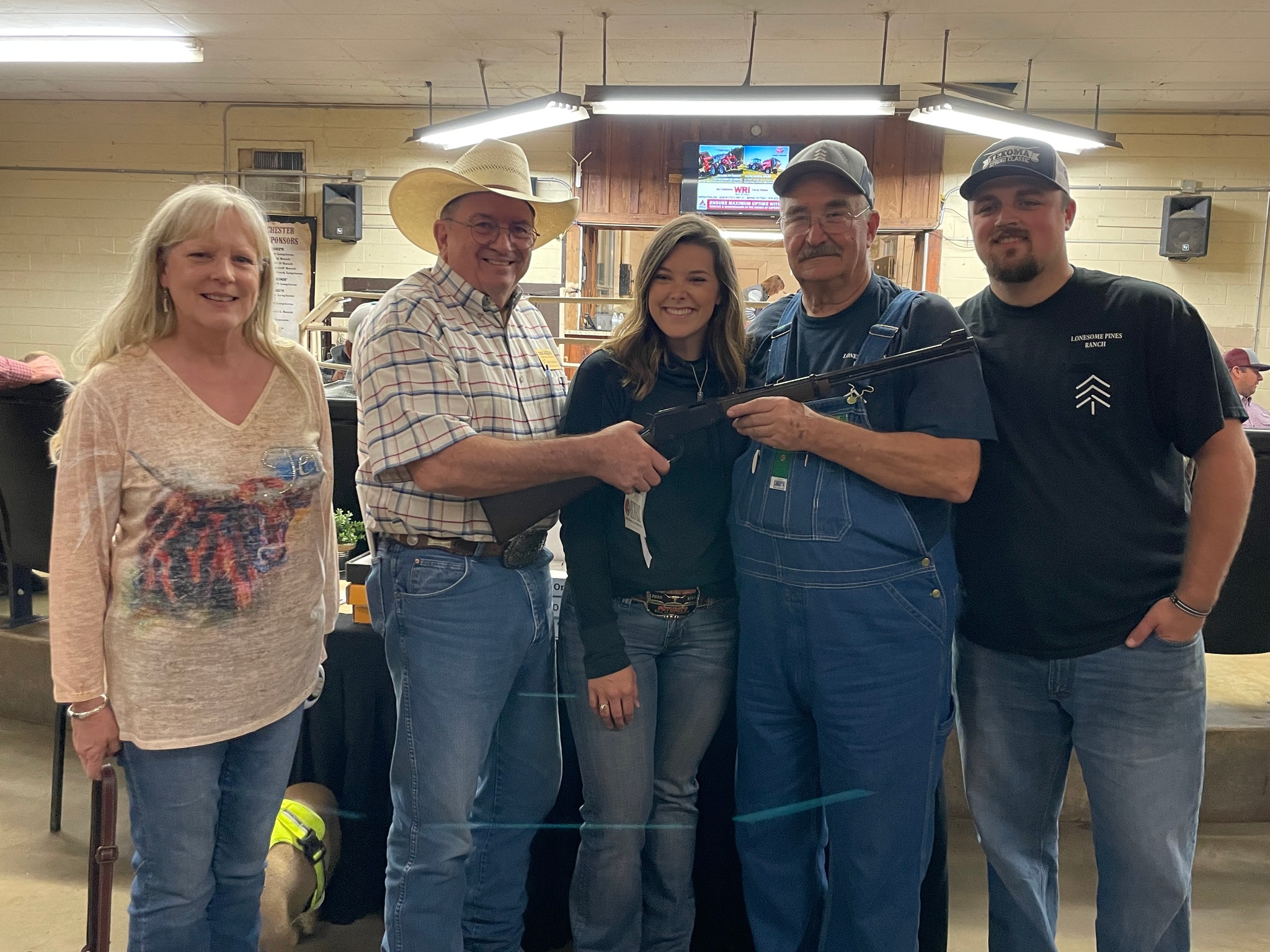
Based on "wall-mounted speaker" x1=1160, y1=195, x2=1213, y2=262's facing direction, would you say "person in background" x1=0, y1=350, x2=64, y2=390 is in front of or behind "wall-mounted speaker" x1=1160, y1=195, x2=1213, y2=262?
in front

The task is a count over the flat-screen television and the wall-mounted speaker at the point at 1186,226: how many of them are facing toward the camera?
2

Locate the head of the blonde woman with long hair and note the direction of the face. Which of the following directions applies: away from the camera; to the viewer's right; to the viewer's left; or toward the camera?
toward the camera

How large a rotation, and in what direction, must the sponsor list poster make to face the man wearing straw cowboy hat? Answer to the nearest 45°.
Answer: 0° — it already faces them

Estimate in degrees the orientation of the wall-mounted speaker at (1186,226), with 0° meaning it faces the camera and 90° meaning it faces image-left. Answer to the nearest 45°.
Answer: approximately 0°

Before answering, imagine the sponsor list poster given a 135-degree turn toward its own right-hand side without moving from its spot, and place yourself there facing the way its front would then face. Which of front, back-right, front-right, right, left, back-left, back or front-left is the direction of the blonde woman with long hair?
back-left

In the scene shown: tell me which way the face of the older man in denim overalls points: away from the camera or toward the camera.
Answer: toward the camera

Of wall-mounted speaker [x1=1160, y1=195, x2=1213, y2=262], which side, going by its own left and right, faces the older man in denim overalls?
front

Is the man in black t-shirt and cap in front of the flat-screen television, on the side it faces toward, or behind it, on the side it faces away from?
in front

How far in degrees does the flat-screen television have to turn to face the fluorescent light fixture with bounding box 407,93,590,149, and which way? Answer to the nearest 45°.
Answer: approximately 45° to its right

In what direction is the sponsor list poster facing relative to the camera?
toward the camera

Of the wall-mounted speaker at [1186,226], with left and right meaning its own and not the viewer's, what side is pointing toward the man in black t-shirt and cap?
front

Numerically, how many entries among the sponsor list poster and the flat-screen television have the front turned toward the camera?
2
